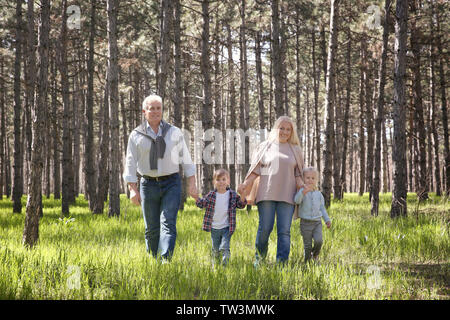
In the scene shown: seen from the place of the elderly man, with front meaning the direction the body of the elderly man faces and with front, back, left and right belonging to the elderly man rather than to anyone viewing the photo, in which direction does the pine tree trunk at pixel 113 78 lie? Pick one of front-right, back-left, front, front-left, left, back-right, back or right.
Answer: back

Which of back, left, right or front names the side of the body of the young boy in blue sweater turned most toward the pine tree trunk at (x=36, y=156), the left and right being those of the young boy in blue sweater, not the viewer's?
right

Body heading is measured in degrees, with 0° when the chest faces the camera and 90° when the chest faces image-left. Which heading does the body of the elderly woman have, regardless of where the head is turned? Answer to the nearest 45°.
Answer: approximately 0°
